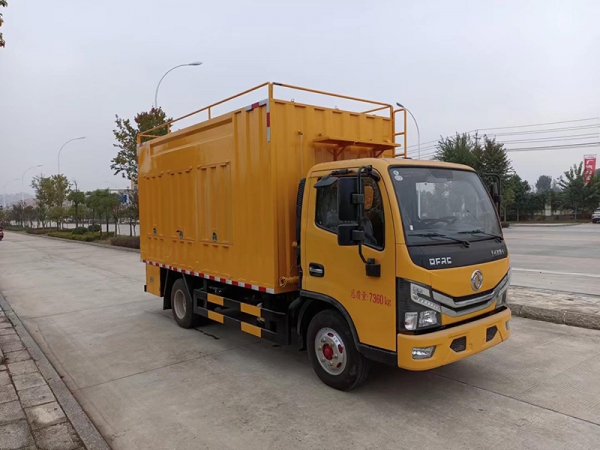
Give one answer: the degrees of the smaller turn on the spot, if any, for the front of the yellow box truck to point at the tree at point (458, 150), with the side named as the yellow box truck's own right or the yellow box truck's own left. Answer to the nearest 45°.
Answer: approximately 135° to the yellow box truck's own left

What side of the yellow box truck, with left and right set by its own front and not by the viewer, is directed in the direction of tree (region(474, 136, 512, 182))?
left

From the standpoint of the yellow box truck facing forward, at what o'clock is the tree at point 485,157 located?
The tree is roughly at 8 o'clock from the yellow box truck.

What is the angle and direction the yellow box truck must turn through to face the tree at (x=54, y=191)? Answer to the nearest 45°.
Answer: approximately 180°

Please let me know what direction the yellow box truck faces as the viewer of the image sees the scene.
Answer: facing the viewer and to the right of the viewer

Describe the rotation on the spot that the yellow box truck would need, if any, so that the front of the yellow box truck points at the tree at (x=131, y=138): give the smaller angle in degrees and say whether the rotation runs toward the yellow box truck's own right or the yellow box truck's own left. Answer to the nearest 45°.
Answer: approximately 180°

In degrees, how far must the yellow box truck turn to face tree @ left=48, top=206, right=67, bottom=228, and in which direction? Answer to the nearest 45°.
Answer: approximately 180°

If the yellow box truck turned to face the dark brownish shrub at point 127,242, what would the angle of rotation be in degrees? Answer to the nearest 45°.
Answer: approximately 180°

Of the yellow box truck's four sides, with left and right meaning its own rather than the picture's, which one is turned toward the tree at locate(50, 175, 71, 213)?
back

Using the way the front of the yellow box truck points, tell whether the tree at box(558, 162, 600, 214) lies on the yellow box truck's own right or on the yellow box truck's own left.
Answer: on the yellow box truck's own left

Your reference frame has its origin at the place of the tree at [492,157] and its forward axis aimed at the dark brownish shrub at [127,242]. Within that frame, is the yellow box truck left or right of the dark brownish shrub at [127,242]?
left

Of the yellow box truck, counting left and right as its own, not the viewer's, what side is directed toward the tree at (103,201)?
back
